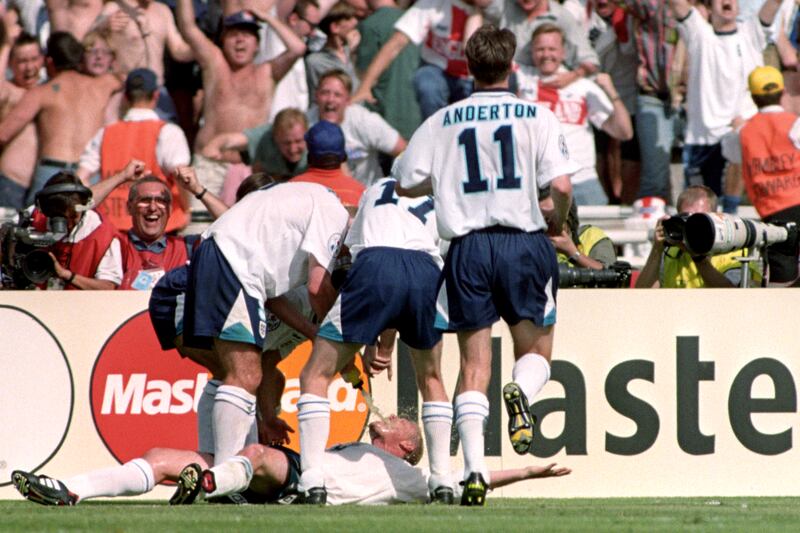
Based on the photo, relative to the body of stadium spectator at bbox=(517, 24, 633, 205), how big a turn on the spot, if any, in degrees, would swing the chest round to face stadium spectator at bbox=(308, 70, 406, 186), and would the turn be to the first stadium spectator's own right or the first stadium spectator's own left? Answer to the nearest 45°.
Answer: approximately 90° to the first stadium spectator's own right

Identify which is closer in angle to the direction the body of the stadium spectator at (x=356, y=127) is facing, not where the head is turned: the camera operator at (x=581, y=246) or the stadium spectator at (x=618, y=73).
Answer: the camera operator

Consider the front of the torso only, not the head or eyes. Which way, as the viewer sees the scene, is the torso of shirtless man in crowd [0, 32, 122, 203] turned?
away from the camera

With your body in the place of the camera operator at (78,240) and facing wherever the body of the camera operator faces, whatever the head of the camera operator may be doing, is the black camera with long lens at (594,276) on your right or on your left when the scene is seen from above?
on your left

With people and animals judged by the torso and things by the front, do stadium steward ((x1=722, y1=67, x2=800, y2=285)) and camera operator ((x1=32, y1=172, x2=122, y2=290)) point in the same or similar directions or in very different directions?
very different directions

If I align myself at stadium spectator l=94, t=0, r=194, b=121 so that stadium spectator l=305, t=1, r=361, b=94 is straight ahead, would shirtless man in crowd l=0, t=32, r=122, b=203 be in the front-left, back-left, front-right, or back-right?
back-right

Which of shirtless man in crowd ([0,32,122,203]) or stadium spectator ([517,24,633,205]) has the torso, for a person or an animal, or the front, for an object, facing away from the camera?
the shirtless man in crowd

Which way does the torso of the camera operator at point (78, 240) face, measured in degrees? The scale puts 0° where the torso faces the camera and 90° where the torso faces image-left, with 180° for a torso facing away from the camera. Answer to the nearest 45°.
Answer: approximately 45°
